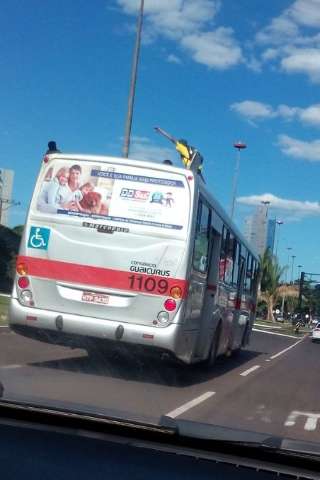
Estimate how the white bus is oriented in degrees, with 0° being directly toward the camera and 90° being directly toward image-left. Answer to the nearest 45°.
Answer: approximately 180°

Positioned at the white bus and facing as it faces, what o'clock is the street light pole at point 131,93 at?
The street light pole is roughly at 12 o'clock from the white bus.
